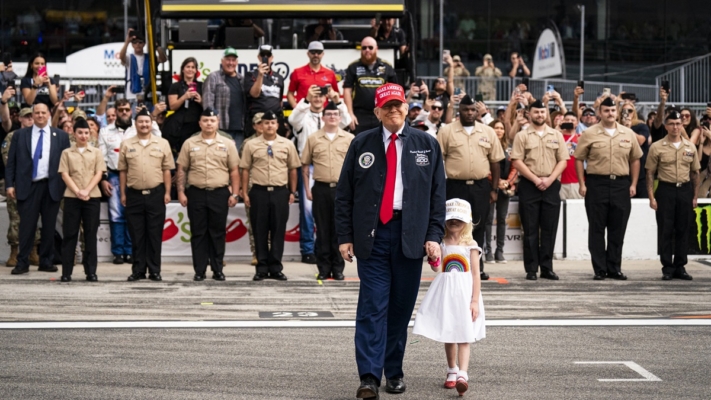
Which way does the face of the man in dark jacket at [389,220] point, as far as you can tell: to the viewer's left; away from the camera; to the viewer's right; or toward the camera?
toward the camera

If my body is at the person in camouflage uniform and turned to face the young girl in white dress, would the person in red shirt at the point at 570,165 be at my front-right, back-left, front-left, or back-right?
front-left

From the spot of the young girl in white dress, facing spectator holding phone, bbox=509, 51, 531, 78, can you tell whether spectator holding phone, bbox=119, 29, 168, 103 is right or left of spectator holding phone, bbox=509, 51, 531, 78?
left

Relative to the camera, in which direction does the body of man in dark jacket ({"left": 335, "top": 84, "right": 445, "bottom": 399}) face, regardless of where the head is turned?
toward the camera

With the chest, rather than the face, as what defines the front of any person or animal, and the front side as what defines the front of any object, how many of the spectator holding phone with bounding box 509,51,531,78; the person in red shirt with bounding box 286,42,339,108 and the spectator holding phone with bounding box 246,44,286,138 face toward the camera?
3

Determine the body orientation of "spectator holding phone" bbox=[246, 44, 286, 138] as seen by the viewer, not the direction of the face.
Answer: toward the camera

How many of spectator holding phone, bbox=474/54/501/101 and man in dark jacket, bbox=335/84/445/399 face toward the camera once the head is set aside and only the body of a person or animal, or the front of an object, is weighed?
2

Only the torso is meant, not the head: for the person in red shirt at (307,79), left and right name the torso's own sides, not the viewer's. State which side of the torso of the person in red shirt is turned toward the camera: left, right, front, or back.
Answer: front

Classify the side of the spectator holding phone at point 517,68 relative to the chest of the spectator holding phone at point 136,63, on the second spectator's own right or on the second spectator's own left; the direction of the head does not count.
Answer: on the second spectator's own left

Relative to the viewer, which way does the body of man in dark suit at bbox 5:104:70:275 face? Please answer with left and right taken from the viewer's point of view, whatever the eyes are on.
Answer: facing the viewer

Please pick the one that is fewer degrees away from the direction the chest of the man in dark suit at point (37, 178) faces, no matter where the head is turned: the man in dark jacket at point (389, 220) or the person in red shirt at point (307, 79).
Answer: the man in dark jacket

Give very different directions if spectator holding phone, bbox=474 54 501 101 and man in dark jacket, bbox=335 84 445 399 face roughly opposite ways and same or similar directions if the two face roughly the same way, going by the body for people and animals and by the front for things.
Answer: same or similar directions

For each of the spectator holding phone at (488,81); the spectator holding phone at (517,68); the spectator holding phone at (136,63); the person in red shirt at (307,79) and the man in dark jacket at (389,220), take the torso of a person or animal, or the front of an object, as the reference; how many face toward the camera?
5
